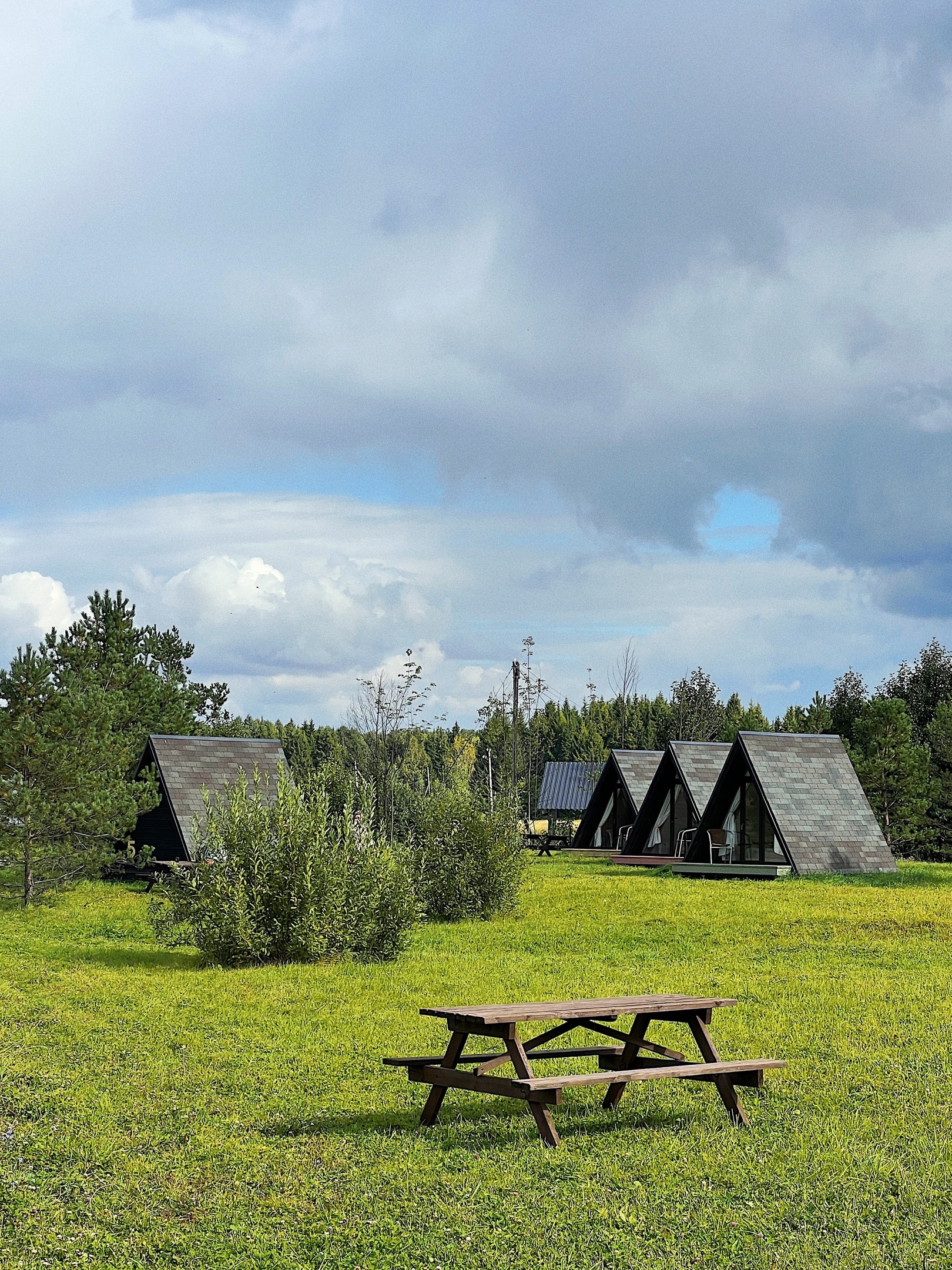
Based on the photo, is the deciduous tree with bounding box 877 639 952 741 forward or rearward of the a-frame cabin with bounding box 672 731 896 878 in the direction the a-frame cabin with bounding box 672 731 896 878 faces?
rearward

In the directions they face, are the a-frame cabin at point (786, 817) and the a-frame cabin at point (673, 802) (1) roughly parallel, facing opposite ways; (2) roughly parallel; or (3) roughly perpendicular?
roughly parallel

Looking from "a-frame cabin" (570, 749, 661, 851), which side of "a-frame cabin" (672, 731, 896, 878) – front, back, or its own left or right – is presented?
right

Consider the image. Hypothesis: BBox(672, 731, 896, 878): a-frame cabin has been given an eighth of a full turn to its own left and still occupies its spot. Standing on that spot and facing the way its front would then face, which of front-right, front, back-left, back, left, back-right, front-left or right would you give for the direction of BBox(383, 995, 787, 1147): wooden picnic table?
front

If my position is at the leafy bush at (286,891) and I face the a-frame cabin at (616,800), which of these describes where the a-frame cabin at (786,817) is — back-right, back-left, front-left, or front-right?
front-right

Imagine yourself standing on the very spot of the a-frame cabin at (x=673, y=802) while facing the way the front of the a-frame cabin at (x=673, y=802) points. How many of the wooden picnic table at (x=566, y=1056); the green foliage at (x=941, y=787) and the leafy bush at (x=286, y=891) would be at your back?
1

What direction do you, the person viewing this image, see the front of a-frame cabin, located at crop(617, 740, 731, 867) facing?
facing the viewer and to the left of the viewer

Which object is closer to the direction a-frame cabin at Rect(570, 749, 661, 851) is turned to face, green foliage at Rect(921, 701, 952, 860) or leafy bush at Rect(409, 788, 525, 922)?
the leafy bush

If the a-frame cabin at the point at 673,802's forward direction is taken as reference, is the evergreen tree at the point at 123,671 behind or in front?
in front

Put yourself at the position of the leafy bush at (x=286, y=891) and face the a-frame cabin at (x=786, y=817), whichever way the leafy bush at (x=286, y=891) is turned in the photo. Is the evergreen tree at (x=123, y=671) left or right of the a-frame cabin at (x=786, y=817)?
left

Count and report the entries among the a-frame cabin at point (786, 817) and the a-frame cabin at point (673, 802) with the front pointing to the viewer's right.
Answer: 0

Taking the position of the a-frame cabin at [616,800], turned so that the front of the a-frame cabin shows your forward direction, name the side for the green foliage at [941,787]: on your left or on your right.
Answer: on your left

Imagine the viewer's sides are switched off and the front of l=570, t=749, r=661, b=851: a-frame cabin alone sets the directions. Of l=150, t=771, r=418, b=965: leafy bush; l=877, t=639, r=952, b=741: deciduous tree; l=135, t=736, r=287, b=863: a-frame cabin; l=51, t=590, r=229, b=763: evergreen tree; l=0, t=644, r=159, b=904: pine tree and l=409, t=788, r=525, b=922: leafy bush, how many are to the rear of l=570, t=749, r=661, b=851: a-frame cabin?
1

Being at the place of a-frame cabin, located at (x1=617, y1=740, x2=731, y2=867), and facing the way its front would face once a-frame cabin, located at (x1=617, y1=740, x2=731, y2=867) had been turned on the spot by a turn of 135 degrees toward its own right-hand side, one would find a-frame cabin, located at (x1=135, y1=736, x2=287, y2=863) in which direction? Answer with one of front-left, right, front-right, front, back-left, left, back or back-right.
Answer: back-left

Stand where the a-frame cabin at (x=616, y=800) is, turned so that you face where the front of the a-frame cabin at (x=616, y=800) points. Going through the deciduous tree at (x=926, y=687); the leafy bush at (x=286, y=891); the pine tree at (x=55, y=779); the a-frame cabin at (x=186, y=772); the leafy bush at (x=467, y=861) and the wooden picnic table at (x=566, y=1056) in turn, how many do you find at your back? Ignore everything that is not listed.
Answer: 1

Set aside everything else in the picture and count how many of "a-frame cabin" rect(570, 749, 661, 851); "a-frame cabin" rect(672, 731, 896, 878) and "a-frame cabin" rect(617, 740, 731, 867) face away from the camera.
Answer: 0

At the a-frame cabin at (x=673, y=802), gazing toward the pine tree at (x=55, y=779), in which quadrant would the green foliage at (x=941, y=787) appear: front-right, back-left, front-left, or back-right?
back-left

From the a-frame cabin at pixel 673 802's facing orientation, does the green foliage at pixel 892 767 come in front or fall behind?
behind
